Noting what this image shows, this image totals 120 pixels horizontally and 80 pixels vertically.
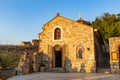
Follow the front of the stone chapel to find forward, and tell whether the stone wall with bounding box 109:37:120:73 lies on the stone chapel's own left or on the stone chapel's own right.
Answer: on the stone chapel's own left

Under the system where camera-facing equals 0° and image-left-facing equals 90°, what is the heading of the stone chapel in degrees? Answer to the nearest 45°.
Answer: approximately 45°
